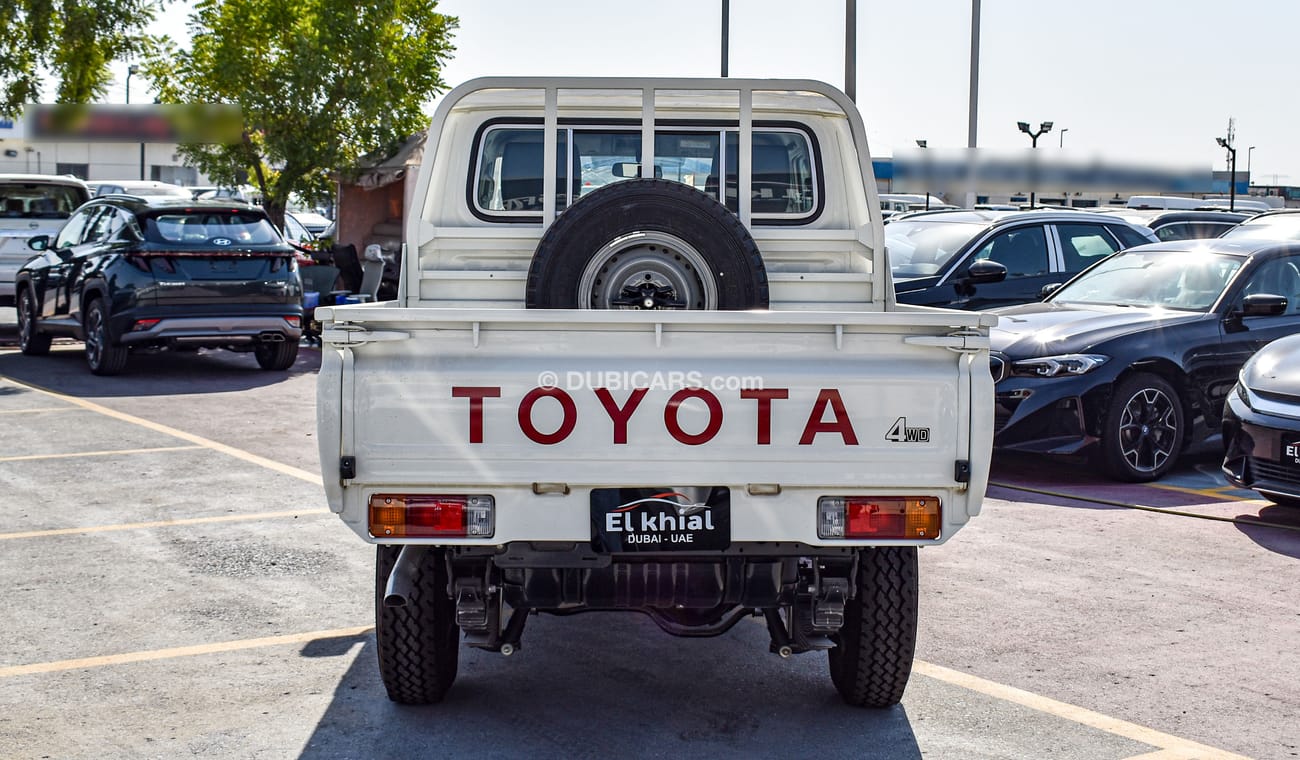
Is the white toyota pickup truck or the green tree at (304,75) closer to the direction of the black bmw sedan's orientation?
the white toyota pickup truck

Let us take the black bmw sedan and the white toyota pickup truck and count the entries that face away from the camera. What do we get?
1

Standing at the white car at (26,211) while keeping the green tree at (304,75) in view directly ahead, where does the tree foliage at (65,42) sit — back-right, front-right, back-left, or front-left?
front-left

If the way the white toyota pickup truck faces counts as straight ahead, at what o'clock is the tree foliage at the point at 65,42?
The tree foliage is roughly at 11 o'clock from the white toyota pickup truck.

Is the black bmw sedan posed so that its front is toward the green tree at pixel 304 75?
no

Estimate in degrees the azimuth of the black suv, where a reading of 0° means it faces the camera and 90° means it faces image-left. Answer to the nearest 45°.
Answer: approximately 135°

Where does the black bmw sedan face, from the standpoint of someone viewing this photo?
facing the viewer and to the left of the viewer

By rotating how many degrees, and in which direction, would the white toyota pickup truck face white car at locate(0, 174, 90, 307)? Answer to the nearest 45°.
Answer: approximately 45° to its left

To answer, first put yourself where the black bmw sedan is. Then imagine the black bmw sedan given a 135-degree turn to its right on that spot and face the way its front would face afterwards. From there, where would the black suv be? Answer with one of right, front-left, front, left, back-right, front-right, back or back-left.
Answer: left

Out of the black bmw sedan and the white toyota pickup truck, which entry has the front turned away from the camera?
the white toyota pickup truck

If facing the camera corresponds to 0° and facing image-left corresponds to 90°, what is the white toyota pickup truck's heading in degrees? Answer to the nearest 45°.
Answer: approximately 180°

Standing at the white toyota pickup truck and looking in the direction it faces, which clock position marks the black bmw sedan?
The black bmw sedan is roughly at 1 o'clock from the white toyota pickup truck.

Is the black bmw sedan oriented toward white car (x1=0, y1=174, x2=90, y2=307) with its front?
no
